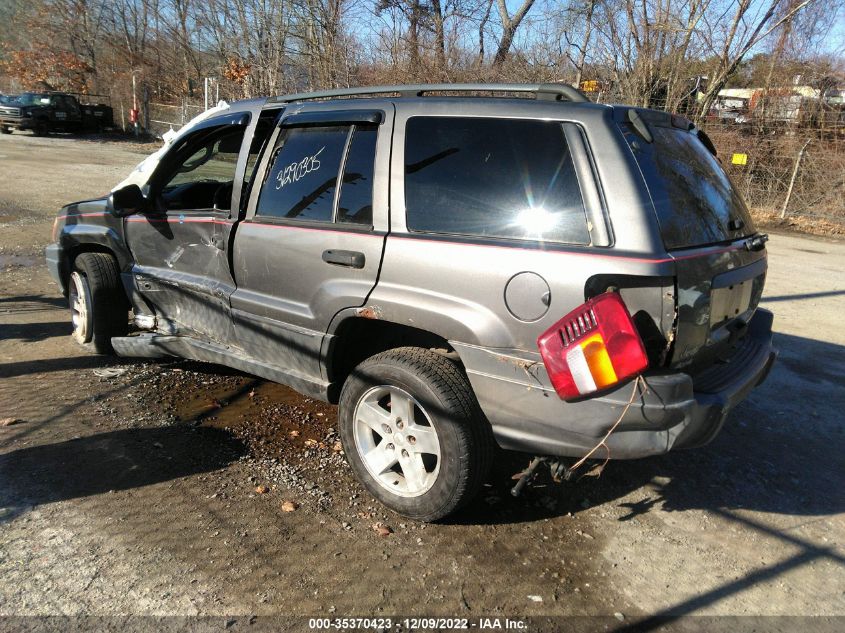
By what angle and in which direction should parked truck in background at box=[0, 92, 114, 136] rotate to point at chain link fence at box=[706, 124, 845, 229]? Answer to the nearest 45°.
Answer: approximately 90° to its left

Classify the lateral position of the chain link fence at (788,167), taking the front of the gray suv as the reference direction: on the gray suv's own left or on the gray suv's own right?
on the gray suv's own right

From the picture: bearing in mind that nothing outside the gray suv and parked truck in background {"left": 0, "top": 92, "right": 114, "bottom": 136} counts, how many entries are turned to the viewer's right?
0

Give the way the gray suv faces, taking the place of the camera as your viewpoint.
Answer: facing away from the viewer and to the left of the viewer

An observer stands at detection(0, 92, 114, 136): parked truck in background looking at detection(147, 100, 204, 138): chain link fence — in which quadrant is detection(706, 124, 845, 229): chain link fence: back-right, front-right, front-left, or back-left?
front-right

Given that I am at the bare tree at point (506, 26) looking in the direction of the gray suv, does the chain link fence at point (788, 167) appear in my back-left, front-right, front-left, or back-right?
front-left

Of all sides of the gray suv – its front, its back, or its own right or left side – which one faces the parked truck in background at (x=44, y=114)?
front

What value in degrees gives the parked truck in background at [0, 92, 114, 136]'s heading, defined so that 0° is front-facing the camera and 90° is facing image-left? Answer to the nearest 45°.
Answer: approximately 45°

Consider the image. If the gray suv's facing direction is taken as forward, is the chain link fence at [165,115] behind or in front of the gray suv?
in front

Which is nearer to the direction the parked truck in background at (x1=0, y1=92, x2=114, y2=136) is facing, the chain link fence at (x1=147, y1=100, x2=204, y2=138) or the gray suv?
the gray suv

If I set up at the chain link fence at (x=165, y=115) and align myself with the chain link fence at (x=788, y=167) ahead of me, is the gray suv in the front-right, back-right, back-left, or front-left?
front-right
